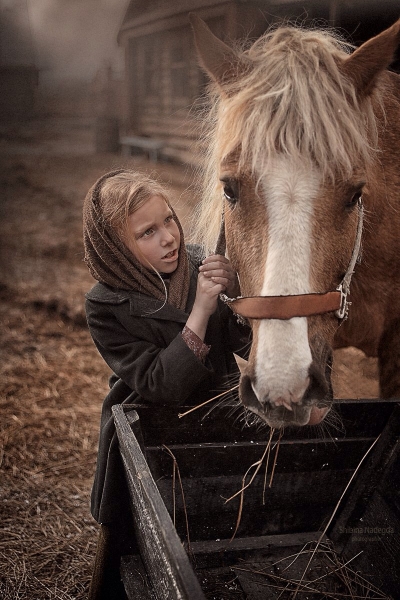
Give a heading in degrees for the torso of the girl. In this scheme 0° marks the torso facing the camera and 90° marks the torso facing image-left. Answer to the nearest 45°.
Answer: approximately 315°

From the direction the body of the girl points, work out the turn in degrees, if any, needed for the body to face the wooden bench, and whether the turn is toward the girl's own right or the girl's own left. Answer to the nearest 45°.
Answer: approximately 135° to the girl's own left
